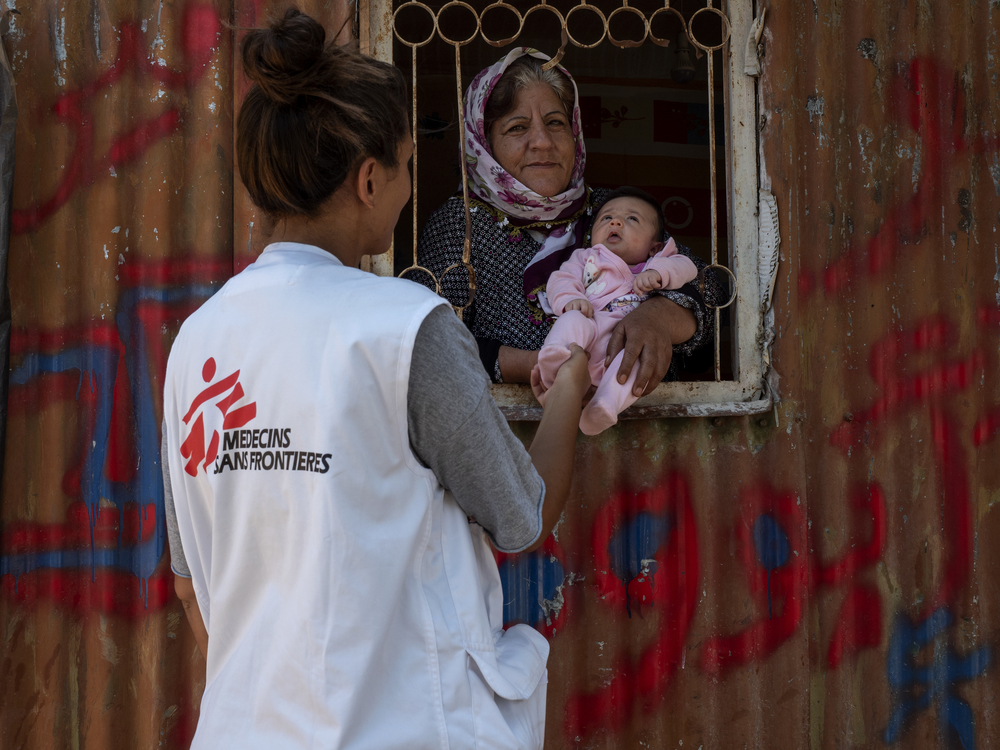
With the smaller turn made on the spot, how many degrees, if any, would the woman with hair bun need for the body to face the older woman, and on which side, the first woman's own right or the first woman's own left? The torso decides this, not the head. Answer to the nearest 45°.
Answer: approximately 45° to the first woman's own left

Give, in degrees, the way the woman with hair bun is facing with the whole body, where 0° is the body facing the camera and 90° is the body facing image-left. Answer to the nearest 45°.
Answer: approximately 225°

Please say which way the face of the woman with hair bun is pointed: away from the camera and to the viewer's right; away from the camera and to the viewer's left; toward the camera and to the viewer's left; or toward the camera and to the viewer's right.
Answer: away from the camera and to the viewer's right

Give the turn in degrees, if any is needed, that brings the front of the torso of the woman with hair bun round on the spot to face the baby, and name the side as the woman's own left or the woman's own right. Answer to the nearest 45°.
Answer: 0° — they already face them
